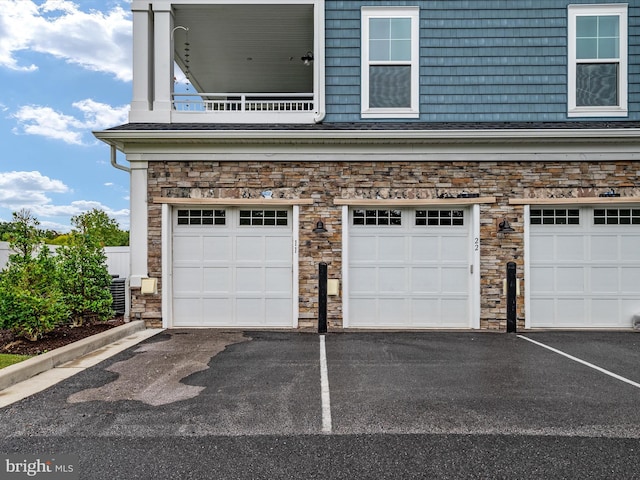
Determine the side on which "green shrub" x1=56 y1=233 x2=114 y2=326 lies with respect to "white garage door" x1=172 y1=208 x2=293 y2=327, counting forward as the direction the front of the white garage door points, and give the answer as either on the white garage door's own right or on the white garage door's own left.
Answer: on the white garage door's own right

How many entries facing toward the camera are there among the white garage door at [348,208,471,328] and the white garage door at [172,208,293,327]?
2

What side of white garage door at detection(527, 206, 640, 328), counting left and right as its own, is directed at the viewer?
front

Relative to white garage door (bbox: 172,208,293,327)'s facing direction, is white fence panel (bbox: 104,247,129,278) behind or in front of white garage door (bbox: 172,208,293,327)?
behind

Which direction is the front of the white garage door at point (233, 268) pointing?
toward the camera

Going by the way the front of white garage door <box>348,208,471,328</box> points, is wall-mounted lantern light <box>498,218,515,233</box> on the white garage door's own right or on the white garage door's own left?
on the white garage door's own left

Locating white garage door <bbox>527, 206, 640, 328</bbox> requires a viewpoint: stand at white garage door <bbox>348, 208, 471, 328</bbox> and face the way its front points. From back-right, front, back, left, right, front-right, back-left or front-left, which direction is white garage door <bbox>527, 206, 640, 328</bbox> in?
left

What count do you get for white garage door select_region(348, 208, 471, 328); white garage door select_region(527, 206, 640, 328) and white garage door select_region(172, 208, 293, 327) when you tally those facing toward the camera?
3
